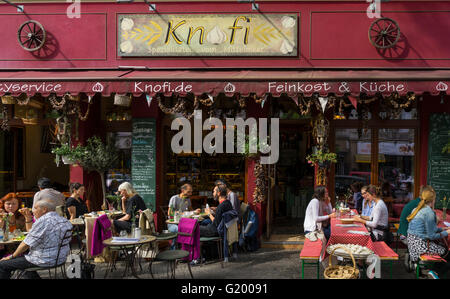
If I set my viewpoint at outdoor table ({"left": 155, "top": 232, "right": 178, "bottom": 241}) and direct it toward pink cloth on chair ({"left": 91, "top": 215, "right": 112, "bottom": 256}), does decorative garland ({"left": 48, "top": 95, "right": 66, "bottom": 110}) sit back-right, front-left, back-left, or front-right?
front-right

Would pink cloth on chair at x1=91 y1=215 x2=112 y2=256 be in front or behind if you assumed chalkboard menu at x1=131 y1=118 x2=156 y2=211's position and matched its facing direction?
in front

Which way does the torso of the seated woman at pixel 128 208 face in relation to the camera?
to the viewer's left

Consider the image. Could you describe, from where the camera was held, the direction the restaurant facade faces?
facing the viewer

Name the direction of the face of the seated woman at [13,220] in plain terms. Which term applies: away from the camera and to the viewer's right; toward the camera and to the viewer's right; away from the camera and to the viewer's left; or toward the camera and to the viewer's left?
toward the camera and to the viewer's right

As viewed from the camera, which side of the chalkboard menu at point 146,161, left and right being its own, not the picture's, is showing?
front

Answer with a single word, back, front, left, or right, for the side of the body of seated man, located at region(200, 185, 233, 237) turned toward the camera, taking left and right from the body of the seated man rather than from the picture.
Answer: left

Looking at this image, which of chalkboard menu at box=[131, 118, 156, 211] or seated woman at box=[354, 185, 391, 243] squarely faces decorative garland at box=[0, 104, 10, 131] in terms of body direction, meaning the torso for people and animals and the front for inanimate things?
the seated woman

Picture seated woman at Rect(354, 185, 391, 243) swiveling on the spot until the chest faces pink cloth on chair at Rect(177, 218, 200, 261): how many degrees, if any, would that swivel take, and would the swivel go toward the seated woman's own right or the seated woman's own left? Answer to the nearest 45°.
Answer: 0° — they already face it

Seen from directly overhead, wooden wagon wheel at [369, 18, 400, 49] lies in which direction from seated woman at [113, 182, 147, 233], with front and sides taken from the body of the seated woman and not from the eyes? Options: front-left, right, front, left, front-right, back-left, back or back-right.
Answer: back

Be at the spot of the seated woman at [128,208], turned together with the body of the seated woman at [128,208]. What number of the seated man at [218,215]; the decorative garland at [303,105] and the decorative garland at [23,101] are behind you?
2

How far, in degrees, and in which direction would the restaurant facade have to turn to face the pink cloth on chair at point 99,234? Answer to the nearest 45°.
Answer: approximately 45° to its right

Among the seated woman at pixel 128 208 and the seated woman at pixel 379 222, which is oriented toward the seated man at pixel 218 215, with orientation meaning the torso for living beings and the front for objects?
the seated woman at pixel 379 222

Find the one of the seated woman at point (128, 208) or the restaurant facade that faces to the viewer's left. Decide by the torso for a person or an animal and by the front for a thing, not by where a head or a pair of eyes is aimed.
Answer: the seated woman

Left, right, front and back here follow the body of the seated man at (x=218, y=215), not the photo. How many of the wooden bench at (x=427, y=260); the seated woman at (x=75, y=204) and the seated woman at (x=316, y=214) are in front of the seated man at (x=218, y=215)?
1

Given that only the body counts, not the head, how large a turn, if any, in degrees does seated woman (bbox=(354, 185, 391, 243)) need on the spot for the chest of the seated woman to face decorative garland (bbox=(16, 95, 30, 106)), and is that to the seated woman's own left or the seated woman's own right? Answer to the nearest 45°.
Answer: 0° — they already face it

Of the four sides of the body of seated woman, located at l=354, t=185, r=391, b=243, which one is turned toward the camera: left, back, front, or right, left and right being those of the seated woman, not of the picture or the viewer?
left

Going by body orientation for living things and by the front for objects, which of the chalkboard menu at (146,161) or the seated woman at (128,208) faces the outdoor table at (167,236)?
the chalkboard menu
